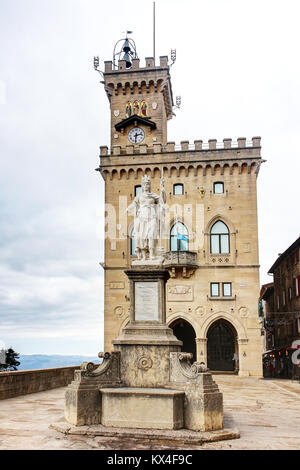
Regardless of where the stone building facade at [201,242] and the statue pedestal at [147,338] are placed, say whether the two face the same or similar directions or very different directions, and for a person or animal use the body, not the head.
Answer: same or similar directions

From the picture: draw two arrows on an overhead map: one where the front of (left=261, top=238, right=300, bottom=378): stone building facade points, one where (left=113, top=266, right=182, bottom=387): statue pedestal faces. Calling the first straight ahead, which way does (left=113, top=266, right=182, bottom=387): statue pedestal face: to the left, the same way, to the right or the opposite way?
to the left

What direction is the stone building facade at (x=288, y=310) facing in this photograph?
to the viewer's left

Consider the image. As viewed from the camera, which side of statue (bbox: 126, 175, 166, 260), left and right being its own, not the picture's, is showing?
front

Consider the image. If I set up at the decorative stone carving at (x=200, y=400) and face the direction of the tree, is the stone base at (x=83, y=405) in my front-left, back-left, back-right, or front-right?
front-left

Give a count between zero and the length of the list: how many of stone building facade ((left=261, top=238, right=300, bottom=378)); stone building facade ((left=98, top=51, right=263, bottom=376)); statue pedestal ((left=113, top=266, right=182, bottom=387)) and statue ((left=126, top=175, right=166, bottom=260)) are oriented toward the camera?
3

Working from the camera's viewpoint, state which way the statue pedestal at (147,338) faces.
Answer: facing the viewer

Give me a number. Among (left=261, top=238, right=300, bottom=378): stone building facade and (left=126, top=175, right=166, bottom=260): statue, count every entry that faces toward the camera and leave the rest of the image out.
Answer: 1

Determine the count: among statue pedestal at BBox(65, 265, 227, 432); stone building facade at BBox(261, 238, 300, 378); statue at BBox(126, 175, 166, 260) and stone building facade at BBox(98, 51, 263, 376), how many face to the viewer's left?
1

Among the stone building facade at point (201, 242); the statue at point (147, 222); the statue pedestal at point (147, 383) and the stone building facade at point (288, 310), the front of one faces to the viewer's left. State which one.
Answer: the stone building facade at point (288, 310)

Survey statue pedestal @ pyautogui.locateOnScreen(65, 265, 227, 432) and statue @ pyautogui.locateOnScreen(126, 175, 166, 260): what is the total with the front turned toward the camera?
2

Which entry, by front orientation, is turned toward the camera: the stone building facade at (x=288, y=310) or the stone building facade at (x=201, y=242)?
the stone building facade at (x=201, y=242)
